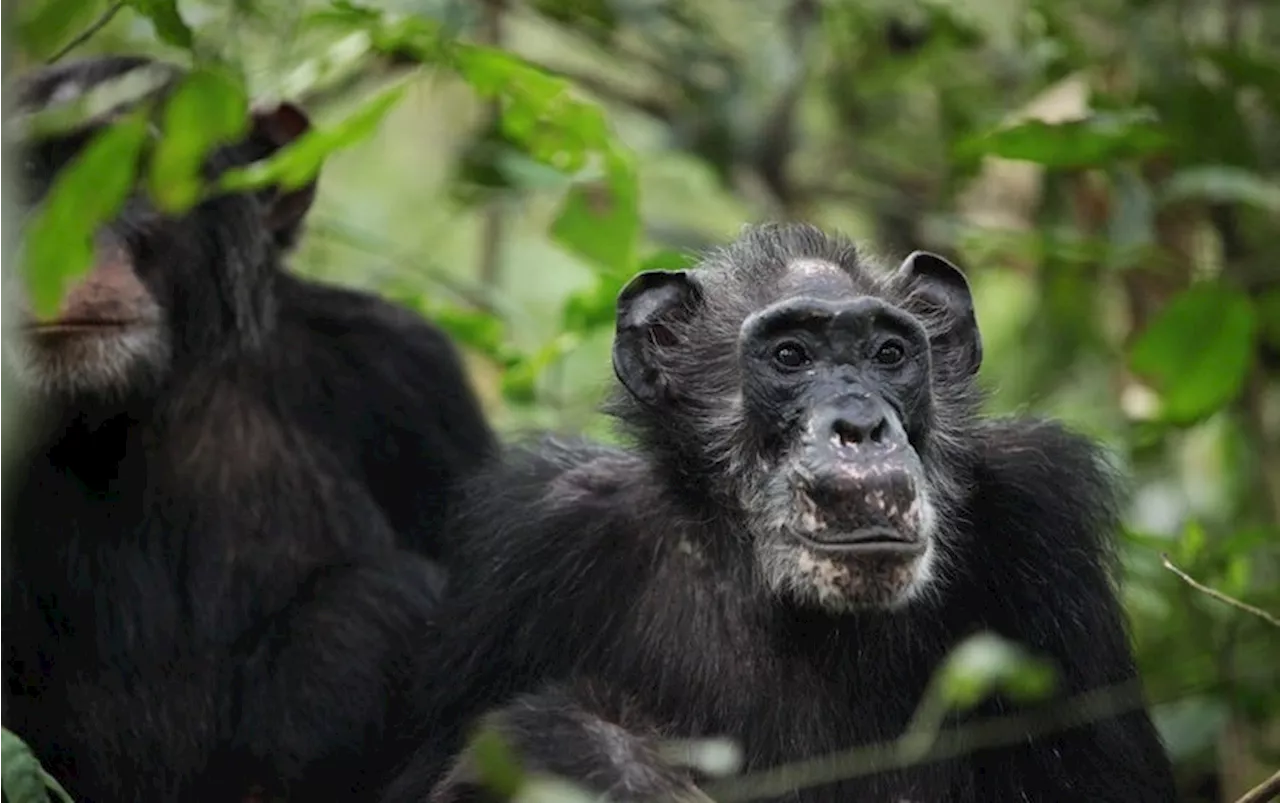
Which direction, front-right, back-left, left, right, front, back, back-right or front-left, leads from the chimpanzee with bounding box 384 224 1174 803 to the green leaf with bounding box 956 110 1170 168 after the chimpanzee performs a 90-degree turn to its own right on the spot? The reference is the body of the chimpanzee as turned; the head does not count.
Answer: back-right

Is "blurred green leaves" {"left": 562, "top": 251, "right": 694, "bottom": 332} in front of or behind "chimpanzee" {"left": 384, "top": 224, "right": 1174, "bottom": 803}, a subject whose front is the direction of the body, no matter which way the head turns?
behind

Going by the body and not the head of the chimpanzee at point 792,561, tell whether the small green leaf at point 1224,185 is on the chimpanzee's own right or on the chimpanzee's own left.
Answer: on the chimpanzee's own left

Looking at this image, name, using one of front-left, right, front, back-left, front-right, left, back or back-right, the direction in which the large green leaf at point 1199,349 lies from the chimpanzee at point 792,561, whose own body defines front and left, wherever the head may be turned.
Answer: back-left

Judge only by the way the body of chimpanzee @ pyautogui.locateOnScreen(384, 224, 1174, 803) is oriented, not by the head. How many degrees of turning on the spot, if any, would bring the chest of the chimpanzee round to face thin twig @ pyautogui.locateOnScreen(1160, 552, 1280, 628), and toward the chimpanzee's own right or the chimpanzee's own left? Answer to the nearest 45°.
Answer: approximately 45° to the chimpanzee's own left

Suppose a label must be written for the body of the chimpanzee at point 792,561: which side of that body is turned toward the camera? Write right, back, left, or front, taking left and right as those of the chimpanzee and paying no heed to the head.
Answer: front

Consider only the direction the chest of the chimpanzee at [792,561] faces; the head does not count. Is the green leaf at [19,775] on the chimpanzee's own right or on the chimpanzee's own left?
on the chimpanzee's own right

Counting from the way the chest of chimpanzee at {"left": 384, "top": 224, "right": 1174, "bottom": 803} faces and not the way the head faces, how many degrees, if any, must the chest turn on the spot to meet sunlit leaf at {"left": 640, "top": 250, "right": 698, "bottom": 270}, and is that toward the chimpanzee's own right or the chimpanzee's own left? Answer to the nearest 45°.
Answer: approximately 180°

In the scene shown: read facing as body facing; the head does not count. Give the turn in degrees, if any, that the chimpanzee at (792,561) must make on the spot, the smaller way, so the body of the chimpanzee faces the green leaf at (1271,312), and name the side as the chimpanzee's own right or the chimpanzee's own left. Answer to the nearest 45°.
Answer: approximately 135° to the chimpanzee's own left
